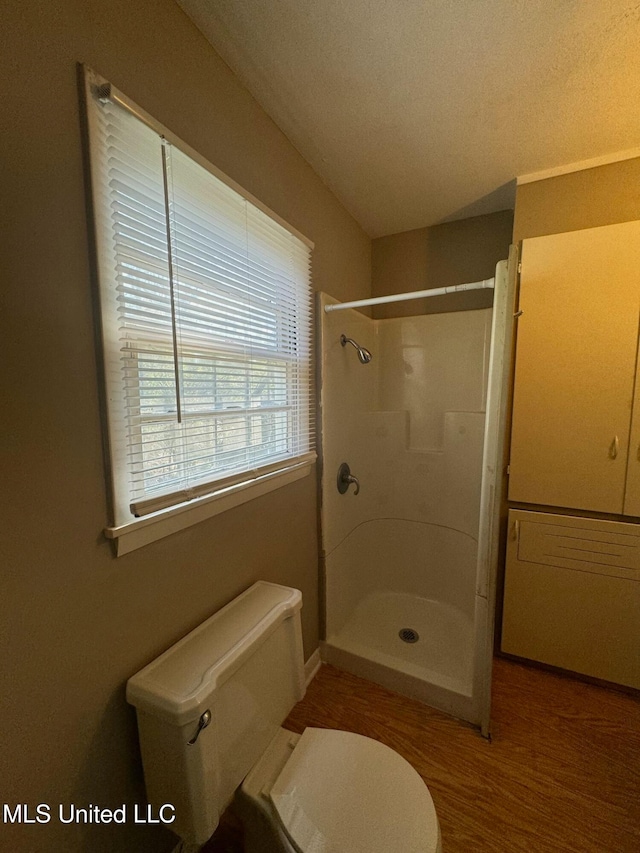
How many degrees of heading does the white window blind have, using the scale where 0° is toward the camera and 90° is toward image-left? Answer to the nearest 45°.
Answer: approximately 315°

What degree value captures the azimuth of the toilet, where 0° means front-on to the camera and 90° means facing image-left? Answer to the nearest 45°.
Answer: approximately 315°

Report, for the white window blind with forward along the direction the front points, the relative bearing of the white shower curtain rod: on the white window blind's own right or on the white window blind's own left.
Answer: on the white window blind's own left

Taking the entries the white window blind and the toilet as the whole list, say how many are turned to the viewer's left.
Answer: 0

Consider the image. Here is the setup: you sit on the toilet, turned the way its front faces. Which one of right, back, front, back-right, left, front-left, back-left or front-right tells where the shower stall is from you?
left

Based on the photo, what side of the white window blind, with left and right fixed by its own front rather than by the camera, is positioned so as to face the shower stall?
left
